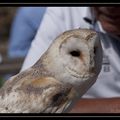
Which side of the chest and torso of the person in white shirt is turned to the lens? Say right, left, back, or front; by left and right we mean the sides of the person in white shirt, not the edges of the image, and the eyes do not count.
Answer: front
